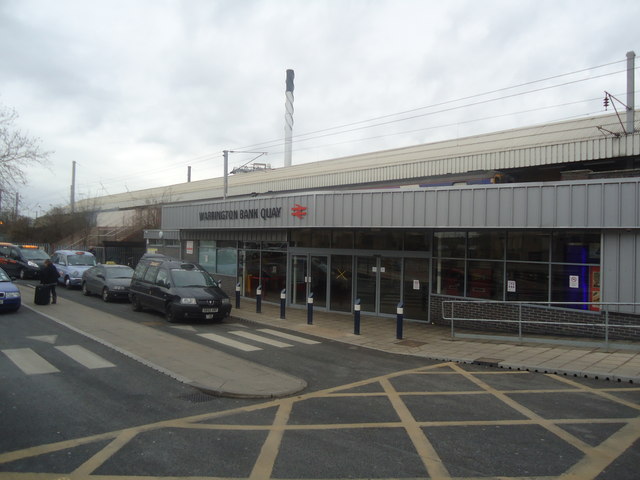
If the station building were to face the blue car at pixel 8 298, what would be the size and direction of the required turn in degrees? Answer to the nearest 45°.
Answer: approximately 45° to its right

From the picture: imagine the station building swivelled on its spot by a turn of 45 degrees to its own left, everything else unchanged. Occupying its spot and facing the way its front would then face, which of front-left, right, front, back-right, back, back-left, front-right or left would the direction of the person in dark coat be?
right

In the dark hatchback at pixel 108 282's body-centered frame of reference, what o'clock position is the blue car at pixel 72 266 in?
The blue car is roughly at 7 o'clock from the dark hatchback.

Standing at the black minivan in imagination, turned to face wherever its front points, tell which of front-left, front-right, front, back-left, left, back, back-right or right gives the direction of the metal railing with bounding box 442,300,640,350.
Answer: front

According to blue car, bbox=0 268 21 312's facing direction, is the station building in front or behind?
in front

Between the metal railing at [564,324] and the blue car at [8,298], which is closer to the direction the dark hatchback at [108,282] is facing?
the metal railing

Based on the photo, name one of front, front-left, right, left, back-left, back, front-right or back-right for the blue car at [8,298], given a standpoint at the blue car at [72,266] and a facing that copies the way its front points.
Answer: front-right

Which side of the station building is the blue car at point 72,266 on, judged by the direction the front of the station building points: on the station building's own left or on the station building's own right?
on the station building's own right
